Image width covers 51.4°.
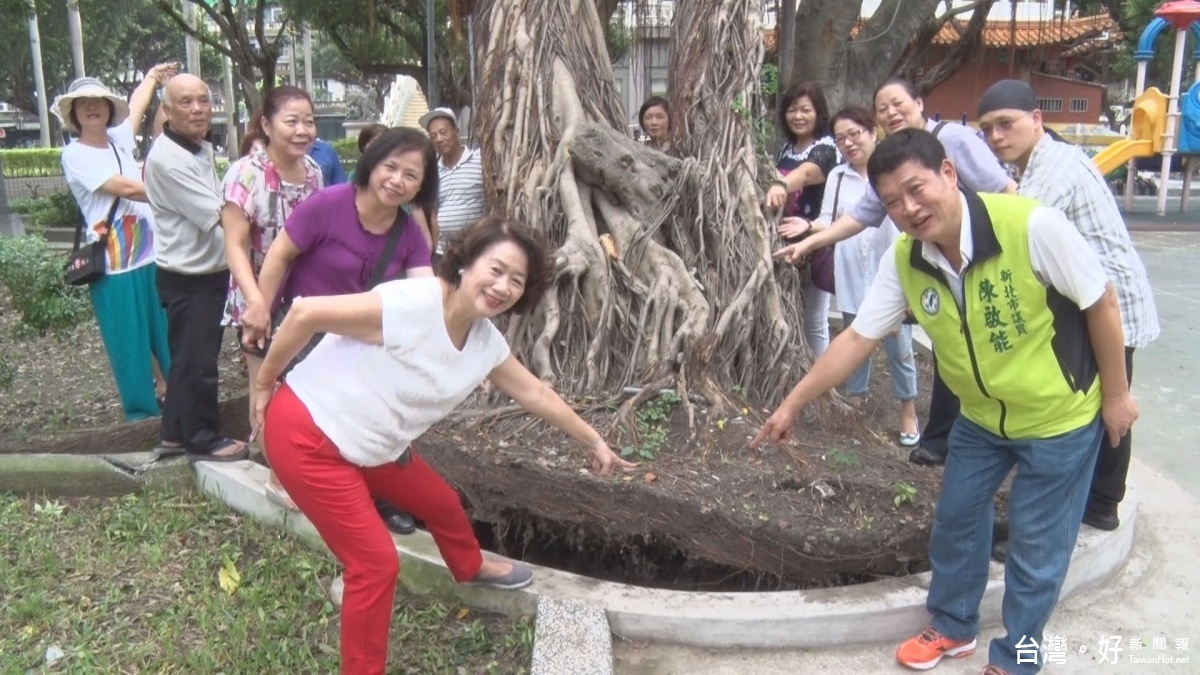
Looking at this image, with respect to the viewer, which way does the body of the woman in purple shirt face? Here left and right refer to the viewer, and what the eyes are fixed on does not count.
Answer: facing the viewer and to the right of the viewer

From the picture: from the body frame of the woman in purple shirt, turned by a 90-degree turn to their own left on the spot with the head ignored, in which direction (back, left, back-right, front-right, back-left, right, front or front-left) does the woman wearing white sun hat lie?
left

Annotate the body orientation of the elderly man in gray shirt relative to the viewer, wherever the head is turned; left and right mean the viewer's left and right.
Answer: facing to the right of the viewer

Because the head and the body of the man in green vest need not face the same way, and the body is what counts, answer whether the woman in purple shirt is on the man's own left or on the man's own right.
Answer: on the man's own right

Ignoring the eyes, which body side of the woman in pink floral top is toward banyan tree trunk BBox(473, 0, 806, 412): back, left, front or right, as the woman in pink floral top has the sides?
left

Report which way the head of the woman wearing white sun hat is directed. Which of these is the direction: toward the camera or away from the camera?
toward the camera

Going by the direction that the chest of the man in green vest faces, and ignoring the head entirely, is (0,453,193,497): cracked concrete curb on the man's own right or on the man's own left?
on the man's own right

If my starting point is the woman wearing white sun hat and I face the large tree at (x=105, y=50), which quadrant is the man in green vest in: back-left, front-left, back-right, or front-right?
back-right

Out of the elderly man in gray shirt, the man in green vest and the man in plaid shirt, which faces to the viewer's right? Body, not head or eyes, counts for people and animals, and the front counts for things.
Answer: the elderly man in gray shirt

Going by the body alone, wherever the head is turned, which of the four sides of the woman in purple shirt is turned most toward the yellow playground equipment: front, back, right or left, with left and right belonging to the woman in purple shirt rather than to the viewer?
left

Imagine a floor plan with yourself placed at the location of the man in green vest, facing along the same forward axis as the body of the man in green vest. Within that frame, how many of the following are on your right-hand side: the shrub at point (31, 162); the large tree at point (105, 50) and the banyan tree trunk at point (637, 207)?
3

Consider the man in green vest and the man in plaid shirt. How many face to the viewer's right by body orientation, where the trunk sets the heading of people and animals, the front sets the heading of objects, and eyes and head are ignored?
0
